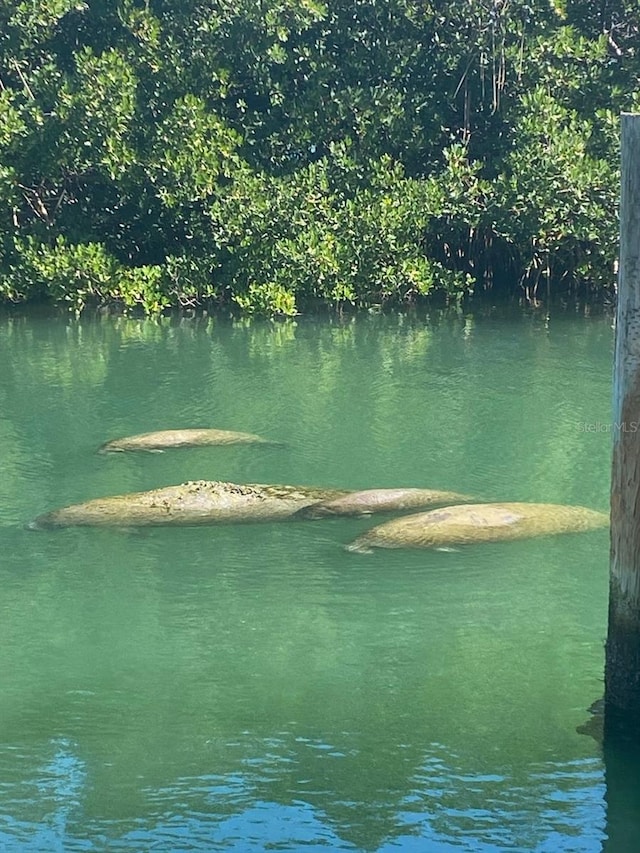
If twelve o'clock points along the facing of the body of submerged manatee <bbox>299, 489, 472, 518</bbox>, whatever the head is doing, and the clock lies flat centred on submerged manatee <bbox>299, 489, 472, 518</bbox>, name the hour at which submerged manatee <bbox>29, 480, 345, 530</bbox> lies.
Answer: submerged manatee <bbox>29, 480, 345, 530</bbox> is roughly at 12 o'clock from submerged manatee <bbox>299, 489, 472, 518</bbox>.

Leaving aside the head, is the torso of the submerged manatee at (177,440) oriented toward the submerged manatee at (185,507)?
no

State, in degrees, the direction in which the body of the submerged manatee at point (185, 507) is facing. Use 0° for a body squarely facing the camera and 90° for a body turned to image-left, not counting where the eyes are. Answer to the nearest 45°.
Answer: approximately 90°

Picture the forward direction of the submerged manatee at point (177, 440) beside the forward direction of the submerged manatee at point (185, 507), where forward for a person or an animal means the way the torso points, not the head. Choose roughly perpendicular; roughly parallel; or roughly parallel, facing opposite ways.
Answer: roughly parallel

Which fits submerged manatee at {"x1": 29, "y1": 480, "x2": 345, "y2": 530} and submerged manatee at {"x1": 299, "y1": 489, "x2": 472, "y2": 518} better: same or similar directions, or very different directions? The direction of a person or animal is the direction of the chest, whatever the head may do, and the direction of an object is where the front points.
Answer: same or similar directions

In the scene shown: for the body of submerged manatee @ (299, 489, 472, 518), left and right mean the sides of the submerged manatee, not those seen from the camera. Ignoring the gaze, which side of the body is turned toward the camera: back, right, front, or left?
left

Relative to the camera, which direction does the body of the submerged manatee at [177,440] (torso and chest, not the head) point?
to the viewer's left

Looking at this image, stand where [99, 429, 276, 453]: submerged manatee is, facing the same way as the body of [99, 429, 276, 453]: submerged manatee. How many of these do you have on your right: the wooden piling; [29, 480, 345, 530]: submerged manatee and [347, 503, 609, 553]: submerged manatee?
0

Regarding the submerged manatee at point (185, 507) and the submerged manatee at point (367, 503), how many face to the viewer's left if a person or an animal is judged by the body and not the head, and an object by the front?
2

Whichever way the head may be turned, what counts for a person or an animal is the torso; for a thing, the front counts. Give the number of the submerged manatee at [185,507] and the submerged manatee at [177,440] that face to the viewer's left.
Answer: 2

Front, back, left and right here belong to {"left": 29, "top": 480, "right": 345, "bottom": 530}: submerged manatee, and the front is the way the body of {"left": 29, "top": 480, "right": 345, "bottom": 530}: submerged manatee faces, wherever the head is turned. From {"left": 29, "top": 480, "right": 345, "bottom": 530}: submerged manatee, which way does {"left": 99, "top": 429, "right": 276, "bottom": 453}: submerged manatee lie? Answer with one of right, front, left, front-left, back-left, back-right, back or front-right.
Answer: right
